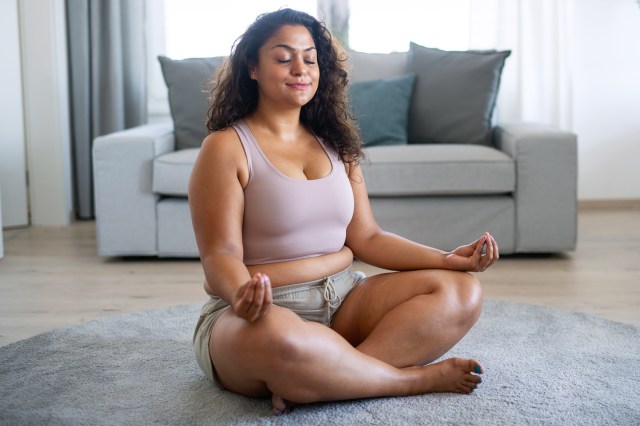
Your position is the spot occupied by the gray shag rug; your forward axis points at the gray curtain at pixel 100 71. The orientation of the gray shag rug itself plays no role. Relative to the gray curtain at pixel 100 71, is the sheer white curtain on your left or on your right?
right

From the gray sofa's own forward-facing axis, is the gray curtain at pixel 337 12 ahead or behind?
behind

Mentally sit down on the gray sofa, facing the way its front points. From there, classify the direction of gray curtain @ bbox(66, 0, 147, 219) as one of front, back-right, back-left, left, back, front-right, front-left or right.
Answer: back-right

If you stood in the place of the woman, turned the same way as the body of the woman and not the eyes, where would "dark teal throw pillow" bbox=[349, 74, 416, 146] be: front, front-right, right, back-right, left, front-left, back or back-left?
back-left

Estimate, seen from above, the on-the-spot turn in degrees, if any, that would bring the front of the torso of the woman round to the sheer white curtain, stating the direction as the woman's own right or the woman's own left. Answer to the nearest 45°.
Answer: approximately 135° to the woman's own left

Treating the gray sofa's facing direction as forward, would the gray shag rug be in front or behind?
in front

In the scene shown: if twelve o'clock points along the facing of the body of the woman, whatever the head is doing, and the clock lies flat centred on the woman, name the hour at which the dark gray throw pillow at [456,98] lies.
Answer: The dark gray throw pillow is roughly at 8 o'clock from the woman.

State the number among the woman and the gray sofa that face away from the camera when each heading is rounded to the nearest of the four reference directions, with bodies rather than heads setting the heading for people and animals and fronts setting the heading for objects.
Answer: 0

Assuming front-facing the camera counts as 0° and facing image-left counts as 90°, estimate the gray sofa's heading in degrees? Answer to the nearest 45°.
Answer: approximately 0°

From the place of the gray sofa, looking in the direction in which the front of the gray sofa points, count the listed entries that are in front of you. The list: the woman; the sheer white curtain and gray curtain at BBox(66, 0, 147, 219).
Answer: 1
